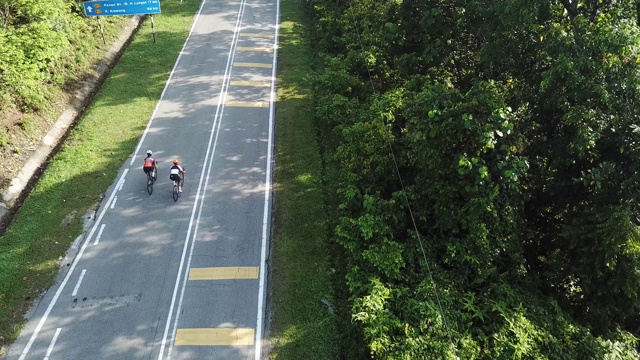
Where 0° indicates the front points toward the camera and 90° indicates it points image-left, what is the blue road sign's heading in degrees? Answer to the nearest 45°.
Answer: approximately 0°

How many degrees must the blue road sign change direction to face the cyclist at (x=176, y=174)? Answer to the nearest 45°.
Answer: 0° — it already faces them
